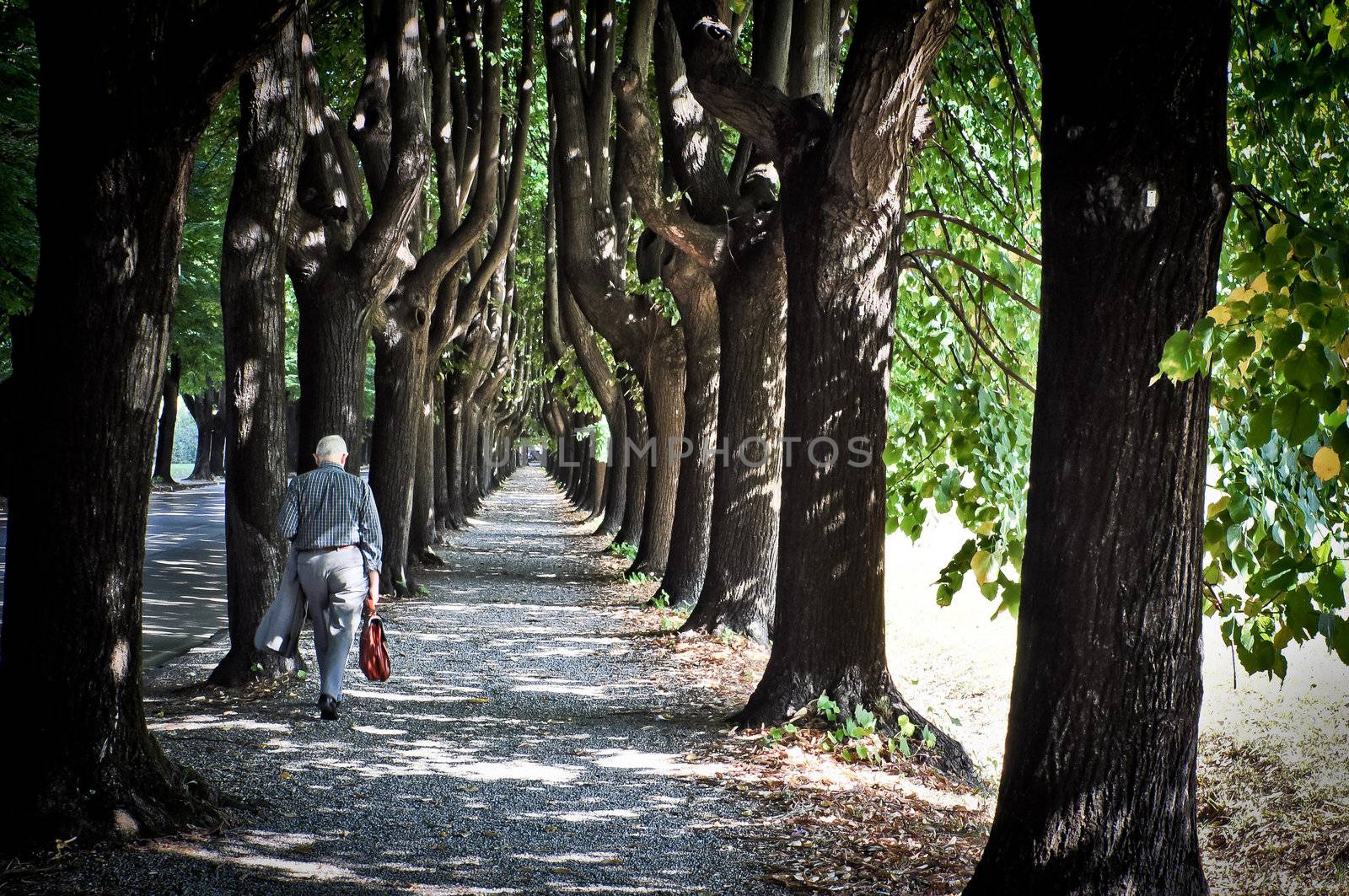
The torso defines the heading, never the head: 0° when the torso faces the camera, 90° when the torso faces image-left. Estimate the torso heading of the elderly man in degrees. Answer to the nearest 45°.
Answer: approximately 180°

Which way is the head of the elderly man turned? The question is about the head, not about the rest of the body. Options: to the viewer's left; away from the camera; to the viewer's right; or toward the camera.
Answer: away from the camera

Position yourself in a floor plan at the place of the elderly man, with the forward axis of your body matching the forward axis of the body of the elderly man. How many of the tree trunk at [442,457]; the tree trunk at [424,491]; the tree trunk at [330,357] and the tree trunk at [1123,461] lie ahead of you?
3

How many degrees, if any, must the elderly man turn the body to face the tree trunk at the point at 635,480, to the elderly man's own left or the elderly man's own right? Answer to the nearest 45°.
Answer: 0° — they already face it

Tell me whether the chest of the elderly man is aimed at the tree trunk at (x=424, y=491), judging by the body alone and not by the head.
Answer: yes

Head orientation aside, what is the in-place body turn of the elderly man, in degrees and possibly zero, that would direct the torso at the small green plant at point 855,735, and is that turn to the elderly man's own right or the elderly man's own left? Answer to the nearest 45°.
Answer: approximately 135° to the elderly man's own right

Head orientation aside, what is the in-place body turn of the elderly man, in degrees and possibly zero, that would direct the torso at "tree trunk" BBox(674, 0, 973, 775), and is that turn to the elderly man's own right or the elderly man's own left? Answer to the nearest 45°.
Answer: approximately 135° to the elderly man's own right

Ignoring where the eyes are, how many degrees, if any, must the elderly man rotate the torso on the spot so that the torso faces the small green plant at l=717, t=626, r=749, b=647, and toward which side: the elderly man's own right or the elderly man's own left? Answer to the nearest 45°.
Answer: approximately 45° to the elderly man's own right

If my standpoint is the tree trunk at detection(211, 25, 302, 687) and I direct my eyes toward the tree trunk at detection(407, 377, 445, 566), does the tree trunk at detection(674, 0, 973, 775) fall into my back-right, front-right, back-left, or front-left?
back-right

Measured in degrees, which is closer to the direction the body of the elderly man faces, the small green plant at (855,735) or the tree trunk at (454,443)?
the tree trunk

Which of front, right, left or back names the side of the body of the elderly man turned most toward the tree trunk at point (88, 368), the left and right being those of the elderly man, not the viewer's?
back

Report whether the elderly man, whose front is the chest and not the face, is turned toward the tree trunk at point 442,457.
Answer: yes
